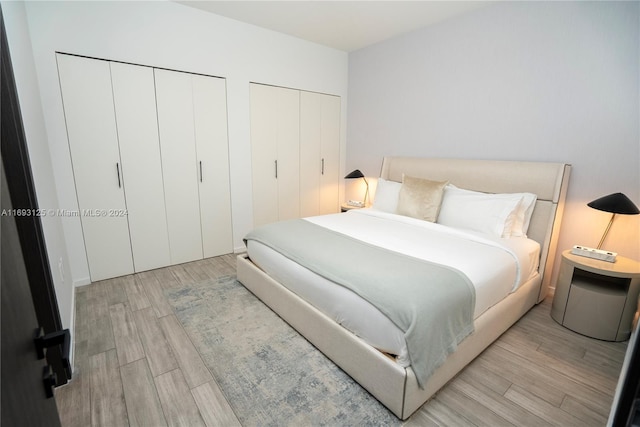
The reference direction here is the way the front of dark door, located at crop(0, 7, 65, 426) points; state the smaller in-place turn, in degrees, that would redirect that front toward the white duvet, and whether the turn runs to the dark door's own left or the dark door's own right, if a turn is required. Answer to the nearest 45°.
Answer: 0° — it already faces it

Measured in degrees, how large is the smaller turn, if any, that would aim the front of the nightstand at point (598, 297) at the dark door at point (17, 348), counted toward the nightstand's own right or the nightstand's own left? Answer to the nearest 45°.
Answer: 0° — it already faces it

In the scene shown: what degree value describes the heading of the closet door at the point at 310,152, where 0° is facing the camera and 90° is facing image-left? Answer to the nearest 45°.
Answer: approximately 315°

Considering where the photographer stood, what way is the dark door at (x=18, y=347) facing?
facing to the right of the viewer

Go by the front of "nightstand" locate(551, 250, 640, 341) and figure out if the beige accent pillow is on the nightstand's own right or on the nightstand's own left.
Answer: on the nightstand's own right

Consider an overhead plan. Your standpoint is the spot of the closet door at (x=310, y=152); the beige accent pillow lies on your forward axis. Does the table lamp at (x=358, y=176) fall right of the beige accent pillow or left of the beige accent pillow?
left

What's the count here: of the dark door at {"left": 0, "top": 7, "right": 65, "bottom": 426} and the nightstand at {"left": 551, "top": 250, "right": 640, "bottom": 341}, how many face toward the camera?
1

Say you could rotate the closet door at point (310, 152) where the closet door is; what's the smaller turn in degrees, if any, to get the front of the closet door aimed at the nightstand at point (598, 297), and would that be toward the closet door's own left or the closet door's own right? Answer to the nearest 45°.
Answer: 0° — it already faces it

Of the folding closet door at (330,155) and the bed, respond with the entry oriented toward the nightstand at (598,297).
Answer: the folding closet door

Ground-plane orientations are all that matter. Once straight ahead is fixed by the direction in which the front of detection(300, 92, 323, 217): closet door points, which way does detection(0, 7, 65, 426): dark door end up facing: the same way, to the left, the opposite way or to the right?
to the left

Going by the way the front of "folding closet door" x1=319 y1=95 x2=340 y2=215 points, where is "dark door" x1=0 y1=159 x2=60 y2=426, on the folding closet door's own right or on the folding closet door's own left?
on the folding closet door's own right
